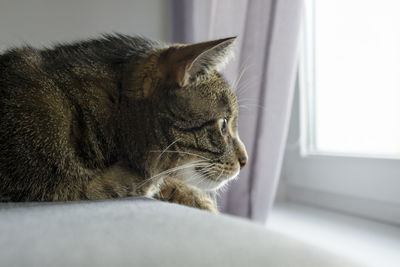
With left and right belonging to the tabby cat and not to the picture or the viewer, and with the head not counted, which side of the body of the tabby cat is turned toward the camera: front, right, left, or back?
right

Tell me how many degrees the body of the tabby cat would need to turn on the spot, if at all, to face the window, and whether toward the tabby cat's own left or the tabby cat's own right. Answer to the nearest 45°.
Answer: approximately 45° to the tabby cat's own left
